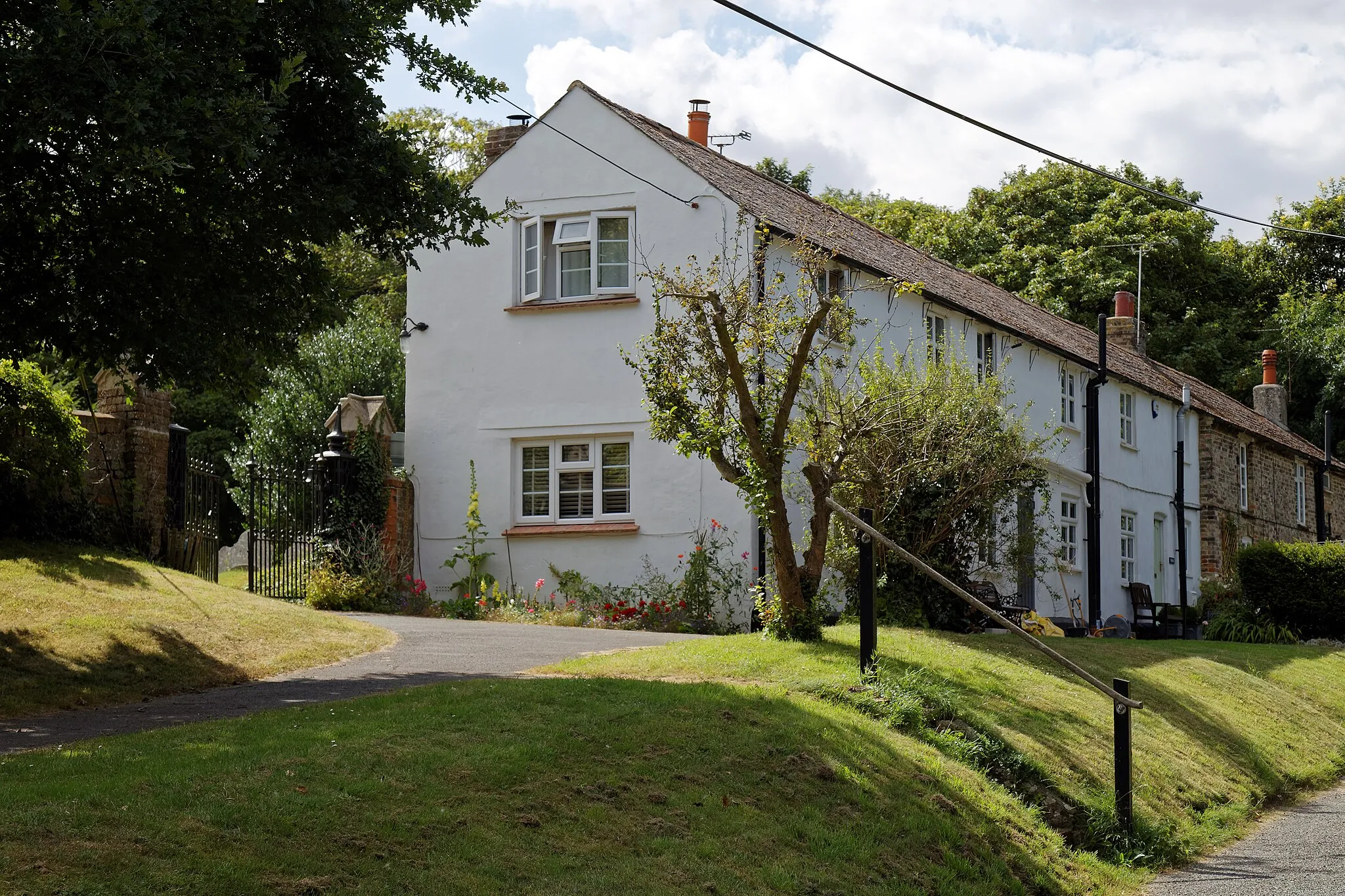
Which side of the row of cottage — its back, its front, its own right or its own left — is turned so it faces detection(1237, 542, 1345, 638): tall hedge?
left

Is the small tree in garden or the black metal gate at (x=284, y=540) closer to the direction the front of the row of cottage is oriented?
the small tree in garden

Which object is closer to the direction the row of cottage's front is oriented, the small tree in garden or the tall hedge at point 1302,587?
the small tree in garden

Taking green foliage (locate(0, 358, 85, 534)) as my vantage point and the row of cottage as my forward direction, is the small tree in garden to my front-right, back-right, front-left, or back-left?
front-right

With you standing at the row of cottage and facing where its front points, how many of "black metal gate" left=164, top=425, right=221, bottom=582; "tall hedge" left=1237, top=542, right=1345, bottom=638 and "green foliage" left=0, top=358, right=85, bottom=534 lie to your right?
2

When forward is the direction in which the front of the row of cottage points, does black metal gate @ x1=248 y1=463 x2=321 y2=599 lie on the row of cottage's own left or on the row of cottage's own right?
on the row of cottage's own right

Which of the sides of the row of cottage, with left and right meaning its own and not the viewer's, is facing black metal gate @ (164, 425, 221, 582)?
right

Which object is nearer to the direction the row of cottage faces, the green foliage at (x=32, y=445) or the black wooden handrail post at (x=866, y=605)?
the black wooden handrail post

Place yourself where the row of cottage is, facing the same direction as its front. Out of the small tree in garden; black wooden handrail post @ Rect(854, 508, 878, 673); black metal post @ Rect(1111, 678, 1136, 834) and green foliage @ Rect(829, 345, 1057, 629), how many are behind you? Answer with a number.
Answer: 0

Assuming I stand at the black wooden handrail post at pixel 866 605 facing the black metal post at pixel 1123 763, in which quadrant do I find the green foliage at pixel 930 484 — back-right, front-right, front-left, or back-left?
back-left

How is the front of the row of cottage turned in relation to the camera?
facing the viewer and to the right of the viewer

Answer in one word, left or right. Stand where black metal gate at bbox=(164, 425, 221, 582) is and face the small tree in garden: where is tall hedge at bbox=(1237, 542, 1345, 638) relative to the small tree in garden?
left

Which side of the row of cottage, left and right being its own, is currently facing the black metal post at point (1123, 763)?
front

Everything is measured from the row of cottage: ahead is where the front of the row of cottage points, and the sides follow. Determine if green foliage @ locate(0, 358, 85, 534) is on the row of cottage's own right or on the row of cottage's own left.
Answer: on the row of cottage's own right

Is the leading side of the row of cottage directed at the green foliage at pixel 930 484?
yes
